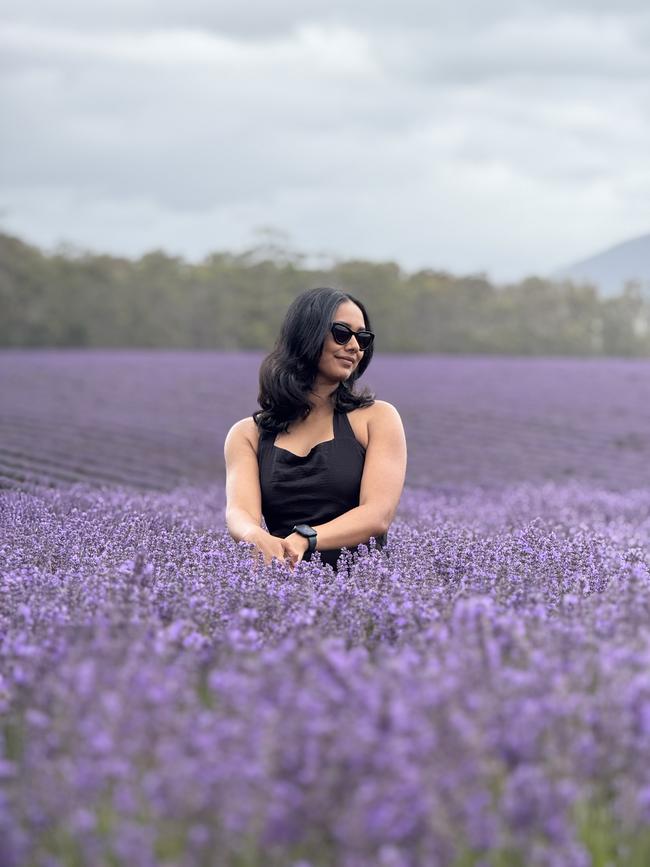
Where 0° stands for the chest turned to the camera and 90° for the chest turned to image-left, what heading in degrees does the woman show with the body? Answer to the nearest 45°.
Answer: approximately 0°
